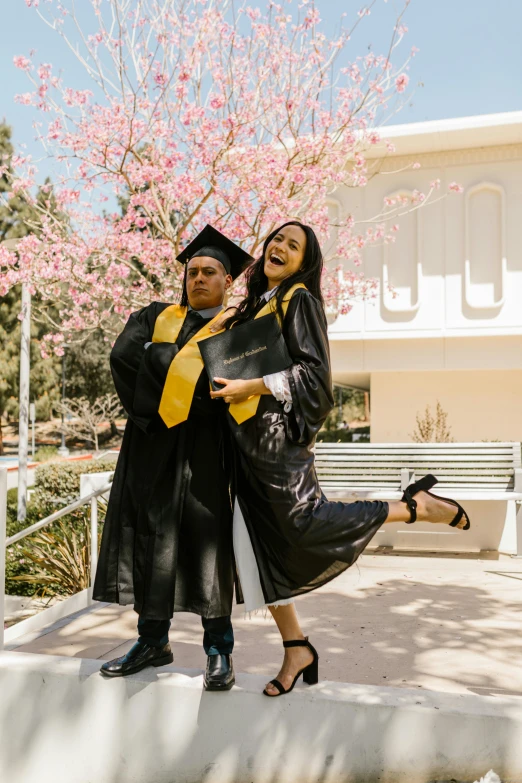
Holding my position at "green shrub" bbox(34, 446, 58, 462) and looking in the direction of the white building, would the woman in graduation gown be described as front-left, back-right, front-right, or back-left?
front-right

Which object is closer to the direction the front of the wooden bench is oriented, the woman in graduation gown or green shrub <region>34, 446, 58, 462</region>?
the woman in graduation gown

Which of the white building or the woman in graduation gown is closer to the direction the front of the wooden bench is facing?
the woman in graduation gown

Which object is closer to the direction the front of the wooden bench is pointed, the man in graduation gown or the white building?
the man in graduation gown

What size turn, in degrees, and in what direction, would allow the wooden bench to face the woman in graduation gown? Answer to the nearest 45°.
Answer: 0° — it already faces them

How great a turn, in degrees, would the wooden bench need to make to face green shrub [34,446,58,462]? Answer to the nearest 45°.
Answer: approximately 135° to its right

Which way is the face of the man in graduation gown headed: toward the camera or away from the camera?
toward the camera

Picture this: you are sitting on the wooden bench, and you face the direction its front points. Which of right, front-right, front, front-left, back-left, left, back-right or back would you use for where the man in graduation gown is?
front

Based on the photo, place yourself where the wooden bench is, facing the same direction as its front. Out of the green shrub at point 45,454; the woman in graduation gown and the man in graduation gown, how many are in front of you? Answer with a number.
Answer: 2

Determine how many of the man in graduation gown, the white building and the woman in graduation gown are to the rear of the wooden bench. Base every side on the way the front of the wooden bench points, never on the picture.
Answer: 1

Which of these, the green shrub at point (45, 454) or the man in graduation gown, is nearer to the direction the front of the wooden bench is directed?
the man in graduation gown

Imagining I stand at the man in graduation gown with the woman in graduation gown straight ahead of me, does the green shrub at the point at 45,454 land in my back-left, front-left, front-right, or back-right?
back-left

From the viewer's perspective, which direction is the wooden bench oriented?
toward the camera

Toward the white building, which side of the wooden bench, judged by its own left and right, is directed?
back

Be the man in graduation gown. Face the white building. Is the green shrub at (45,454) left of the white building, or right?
left
